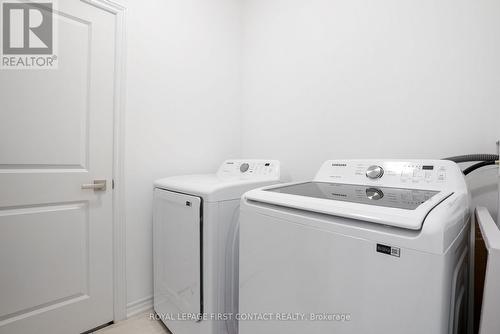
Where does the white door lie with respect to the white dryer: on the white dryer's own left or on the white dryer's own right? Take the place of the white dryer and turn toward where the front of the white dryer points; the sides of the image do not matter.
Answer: on the white dryer's own right

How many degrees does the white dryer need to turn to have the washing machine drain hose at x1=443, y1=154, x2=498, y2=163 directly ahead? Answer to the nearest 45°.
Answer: approximately 135° to its left

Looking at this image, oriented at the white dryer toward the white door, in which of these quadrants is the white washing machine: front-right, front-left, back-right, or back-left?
back-left

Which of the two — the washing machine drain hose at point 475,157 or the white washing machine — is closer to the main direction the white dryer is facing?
the white washing machine

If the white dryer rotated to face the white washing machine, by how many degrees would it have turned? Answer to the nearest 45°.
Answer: approximately 90° to its left

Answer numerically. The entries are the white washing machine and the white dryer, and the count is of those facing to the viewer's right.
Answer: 0

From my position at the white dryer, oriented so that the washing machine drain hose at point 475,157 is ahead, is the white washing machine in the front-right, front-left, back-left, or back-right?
front-right

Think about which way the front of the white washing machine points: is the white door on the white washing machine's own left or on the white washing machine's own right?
on the white washing machine's own right

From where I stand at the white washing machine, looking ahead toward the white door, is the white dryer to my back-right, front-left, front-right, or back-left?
front-right

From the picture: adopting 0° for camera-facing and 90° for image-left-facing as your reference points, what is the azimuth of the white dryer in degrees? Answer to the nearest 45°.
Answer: approximately 45°

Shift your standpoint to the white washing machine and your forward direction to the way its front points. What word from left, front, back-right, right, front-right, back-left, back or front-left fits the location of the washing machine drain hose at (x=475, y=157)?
back
